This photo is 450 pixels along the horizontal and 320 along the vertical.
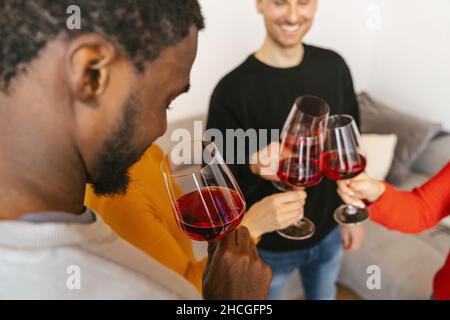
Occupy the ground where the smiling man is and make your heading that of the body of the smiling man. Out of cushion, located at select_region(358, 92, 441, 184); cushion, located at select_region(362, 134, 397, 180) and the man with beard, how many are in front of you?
1

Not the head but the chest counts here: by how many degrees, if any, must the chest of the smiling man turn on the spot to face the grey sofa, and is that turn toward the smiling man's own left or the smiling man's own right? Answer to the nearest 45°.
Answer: approximately 135° to the smiling man's own left

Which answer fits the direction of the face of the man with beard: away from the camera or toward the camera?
away from the camera

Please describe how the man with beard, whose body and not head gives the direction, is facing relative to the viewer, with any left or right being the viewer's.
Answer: facing away from the viewer and to the right of the viewer

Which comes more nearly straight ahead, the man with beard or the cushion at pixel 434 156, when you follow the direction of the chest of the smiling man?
the man with beard

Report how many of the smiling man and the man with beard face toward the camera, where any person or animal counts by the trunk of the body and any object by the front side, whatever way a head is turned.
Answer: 1

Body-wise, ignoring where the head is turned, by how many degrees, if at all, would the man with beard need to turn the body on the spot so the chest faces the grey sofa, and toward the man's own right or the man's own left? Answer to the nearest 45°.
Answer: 0° — they already face it
